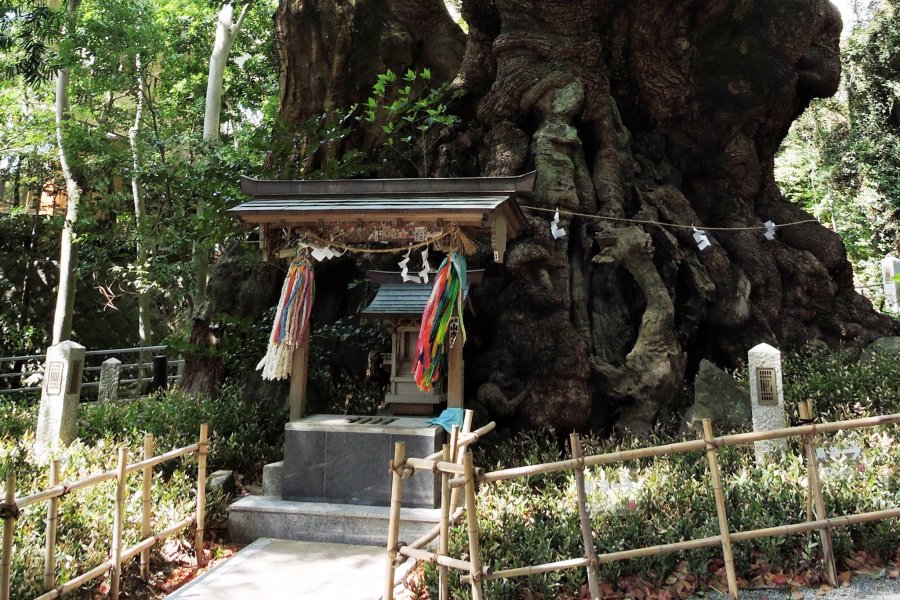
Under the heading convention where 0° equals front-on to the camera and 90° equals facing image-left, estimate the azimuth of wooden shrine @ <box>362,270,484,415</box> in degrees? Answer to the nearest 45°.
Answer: approximately 0°

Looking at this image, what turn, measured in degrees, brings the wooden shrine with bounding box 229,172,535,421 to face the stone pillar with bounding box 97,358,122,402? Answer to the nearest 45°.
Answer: approximately 135° to its right

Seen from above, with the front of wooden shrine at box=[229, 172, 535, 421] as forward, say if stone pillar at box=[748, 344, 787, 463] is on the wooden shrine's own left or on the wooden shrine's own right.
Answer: on the wooden shrine's own left

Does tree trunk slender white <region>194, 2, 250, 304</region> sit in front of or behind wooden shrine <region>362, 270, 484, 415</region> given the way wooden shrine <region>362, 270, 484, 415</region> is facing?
behind

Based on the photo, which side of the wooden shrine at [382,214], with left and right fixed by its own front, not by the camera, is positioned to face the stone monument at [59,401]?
right

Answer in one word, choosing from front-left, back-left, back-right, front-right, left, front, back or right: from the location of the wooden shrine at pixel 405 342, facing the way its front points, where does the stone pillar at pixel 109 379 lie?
back-right

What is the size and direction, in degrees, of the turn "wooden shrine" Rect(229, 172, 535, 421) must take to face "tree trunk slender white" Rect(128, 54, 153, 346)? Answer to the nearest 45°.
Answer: approximately 135° to its right

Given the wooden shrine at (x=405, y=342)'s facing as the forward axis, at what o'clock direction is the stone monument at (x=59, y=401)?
The stone monument is roughly at 3 o'clock from the wooden shrine.

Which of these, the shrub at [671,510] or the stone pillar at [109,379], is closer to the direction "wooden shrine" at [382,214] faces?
the shrub

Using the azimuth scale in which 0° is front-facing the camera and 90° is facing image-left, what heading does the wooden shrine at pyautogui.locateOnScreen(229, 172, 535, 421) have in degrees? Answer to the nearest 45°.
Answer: approximately 0°

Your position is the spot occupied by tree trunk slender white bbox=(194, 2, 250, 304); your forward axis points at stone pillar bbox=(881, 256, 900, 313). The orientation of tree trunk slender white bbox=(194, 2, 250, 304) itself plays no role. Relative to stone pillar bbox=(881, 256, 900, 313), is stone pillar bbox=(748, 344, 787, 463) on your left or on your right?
right

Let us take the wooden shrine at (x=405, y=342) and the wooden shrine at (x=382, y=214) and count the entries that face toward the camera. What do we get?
2
